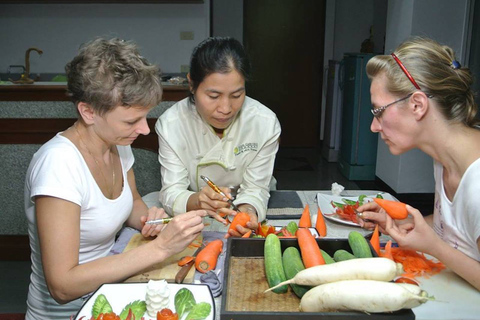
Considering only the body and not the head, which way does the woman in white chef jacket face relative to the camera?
toward the camera

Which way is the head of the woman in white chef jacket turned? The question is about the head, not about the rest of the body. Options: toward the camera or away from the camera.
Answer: toward the camera

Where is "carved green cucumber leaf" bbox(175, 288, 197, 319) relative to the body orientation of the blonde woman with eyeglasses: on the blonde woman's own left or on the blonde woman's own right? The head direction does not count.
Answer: on the blonde woman's own left

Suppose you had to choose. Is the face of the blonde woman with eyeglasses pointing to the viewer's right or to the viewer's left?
to the viewer's left

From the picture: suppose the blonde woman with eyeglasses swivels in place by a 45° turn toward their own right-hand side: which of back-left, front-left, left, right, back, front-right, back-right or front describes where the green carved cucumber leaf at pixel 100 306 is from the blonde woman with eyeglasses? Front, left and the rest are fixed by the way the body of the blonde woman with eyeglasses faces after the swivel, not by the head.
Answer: left

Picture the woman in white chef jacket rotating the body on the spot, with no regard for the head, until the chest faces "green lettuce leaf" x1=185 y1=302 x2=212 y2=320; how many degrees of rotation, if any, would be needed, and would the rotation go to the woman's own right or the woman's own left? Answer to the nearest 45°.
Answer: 0° — they already face it

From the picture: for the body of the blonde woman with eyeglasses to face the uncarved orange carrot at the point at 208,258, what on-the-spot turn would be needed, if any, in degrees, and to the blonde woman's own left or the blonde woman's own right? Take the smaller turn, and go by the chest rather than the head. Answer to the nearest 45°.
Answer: approximately 45° to the blonde woman's own left

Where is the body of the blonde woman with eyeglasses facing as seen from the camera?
to the viewer's left

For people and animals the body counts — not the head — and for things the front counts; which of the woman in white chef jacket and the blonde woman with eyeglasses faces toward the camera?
the woman in white chef jacket

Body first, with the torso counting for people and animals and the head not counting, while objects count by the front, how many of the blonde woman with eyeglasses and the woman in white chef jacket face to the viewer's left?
1

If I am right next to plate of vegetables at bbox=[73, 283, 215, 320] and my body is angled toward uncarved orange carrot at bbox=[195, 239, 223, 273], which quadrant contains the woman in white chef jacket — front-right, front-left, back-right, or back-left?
front-left
